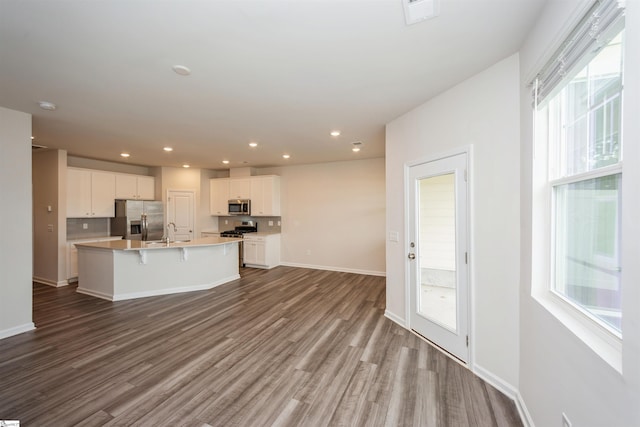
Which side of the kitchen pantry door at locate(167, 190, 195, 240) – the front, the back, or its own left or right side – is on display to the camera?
front

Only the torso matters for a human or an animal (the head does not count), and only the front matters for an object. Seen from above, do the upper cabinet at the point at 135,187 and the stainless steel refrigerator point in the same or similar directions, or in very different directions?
same or similar directions

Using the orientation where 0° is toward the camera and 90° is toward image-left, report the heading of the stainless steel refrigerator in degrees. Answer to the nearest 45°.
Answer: approximately 315°

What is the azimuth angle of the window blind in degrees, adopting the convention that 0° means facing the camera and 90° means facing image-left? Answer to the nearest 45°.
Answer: approximately 45°

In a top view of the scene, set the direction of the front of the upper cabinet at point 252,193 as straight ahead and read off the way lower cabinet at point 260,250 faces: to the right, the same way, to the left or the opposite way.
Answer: the same way

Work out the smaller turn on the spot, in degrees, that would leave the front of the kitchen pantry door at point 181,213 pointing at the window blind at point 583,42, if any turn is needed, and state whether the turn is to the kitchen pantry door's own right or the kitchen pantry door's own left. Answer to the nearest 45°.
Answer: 0° — it already faces it

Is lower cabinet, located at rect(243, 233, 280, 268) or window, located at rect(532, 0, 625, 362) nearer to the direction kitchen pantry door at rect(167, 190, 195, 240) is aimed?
the window

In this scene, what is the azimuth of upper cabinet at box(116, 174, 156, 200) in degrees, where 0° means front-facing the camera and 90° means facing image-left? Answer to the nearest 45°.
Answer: approximately 315°

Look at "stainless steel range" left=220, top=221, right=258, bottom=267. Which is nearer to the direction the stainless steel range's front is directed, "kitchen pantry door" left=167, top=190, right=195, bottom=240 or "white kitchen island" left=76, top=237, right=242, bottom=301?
the white kitchen island

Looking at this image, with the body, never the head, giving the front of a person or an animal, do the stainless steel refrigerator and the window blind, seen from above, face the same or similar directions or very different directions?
very different directions

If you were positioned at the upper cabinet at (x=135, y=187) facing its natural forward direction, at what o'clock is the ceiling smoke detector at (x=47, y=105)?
The ceiling smoke detector is roughly at 2 o'clock from the upper cabinet.

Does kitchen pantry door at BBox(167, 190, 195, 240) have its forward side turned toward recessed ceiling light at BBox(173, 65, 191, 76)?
yes

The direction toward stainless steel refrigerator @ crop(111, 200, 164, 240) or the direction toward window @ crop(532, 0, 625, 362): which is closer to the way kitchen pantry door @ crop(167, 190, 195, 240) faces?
the window

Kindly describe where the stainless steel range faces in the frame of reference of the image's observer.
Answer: facing the viewer and to the left of the viewer
